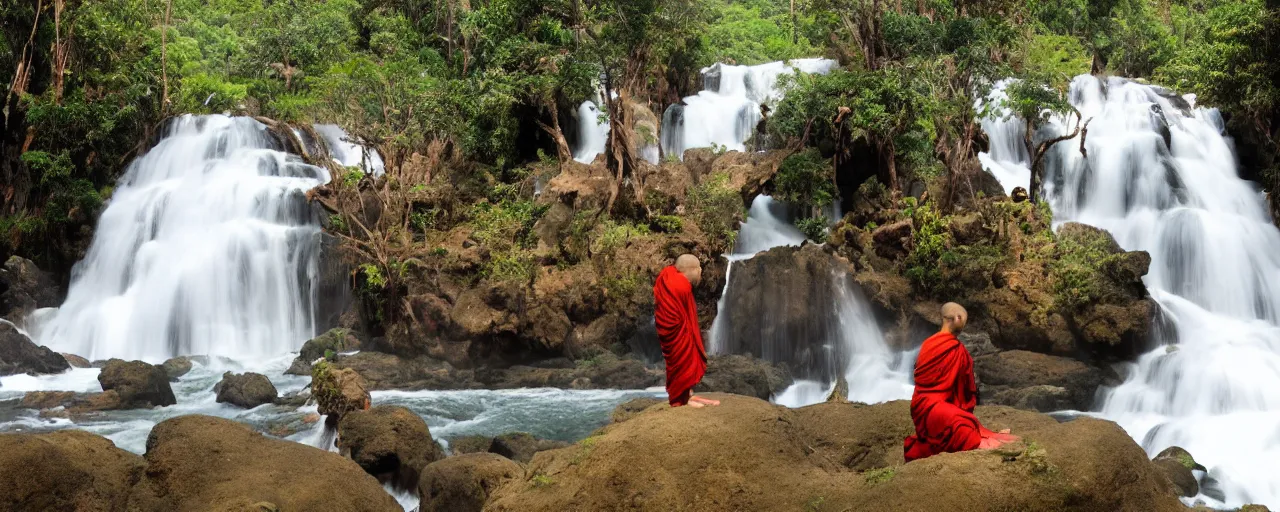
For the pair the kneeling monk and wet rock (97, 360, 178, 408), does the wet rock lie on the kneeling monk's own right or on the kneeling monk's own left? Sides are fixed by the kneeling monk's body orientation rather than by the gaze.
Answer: on the kneeling monk's own left

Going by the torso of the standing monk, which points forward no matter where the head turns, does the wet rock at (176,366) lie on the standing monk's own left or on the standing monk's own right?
on the standing monk's own left

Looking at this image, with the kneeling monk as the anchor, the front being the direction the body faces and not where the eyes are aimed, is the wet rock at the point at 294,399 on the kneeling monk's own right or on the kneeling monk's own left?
on the kneeling monk's own left

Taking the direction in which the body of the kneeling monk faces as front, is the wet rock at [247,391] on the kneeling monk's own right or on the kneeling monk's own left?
on the kneeling monk's own left

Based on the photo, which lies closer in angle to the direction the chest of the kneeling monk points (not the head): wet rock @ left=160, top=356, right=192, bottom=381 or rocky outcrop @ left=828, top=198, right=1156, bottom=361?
the rocky outcrop

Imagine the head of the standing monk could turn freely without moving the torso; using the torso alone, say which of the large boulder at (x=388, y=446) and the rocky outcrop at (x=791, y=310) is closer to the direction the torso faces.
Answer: the rocky outcrop

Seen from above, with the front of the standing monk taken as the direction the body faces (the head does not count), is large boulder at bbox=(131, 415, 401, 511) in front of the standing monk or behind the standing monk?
behind

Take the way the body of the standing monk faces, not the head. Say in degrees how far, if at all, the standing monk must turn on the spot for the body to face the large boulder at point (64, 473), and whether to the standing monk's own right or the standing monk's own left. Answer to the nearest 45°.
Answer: approximately 180°

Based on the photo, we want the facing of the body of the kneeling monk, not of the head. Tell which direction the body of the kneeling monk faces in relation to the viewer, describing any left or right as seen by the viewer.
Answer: facing away from the viewer and to the right of the viewer
